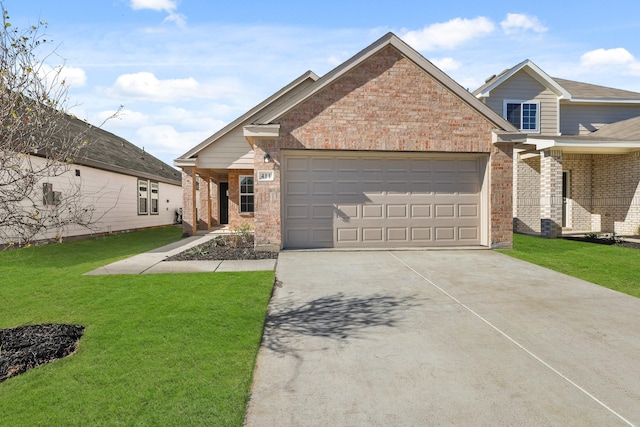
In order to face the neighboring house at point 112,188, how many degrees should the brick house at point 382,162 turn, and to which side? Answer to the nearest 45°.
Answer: approximately 135° to its right

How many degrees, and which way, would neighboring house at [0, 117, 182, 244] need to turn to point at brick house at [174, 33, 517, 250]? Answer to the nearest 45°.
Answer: approximately 90° to its left

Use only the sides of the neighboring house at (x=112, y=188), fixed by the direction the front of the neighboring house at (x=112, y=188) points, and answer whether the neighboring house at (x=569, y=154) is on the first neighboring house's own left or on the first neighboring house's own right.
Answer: on the first neighboring house's own left

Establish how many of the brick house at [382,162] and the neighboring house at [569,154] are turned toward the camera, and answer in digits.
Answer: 2

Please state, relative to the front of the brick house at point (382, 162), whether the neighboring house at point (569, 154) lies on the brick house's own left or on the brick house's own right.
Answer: on the brick house's own left

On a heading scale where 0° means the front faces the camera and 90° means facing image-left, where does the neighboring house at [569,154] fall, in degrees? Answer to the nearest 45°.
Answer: approximately 0°

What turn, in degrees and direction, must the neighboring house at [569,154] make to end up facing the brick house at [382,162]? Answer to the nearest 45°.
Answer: approximately 45° to its right

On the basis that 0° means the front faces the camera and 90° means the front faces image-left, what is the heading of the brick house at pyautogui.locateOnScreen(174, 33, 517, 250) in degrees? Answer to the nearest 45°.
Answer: approximately 0°
